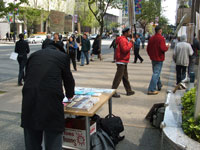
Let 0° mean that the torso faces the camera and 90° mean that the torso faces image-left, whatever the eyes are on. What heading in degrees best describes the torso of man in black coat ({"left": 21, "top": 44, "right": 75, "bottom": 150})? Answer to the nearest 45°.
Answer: approximately 225°

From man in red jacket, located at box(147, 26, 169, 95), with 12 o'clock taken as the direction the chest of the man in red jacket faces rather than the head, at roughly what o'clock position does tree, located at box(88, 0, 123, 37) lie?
The tree is roughly at 10 o'clock from the man in red jacket.
